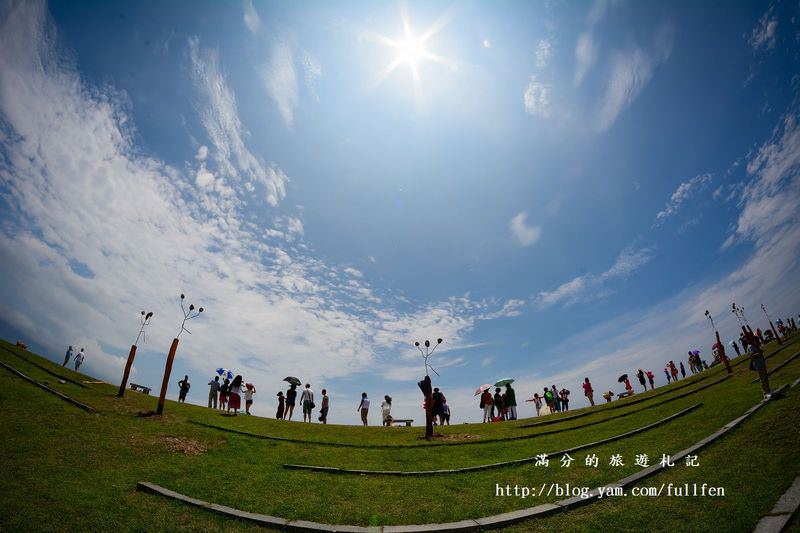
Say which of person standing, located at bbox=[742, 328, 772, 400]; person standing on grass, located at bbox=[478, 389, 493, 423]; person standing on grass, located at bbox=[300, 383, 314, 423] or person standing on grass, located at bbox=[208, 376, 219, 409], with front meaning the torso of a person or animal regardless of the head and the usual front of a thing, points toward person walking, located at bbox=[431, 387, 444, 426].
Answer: person standing, located at bbox=[742, 328, 772, 400]

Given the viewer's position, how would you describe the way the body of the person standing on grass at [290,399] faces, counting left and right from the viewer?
facing away from the viewer

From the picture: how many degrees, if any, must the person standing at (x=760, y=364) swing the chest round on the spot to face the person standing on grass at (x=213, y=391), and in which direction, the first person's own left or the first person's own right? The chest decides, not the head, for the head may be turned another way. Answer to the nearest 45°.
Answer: approximately 45° to the first person's own left

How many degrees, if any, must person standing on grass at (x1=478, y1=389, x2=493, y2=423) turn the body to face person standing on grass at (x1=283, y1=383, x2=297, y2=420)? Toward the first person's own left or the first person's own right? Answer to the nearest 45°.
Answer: approximately 90° to the first person's own left

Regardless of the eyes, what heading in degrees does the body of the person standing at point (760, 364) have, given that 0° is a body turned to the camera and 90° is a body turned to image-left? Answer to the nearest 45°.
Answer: approximately 90°

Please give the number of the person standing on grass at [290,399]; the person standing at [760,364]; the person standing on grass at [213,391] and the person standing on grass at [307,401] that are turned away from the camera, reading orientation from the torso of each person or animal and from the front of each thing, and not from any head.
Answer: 3

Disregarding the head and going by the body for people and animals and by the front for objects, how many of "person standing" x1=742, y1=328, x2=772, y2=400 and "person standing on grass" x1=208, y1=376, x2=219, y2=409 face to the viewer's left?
1

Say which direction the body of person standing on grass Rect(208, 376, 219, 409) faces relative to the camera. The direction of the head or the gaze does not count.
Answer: away from the camera

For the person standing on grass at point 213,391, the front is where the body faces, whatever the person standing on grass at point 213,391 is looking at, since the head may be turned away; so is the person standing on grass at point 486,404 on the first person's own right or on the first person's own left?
on the first person's own right

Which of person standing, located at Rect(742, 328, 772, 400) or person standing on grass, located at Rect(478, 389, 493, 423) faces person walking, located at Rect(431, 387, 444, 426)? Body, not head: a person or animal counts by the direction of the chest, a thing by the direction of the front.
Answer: person standing, located at Rect(742, 328, 772, 400)

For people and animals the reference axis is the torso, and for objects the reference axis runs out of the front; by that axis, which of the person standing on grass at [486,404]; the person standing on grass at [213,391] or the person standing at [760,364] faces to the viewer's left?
the person standing at [760,364]

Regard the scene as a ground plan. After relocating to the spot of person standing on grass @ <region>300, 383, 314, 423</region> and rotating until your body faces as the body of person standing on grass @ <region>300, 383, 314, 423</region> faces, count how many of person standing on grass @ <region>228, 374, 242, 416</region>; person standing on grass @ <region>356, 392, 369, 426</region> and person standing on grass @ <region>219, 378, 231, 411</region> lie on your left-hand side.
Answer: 2

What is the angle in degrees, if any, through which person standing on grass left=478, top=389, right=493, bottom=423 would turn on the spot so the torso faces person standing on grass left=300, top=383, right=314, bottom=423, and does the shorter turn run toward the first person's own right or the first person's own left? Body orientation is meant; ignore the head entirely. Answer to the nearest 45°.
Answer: approximately 135° to the first person's own left

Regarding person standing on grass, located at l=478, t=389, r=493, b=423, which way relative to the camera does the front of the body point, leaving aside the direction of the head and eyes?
away from the camera

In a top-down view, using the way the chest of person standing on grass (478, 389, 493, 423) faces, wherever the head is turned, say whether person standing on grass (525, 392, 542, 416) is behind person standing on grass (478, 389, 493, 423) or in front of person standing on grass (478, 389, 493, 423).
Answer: in front
